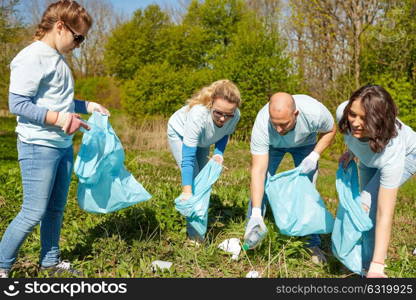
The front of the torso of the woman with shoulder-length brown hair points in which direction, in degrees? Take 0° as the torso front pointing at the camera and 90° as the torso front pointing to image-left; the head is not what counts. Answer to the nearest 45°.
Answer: approximately 45°

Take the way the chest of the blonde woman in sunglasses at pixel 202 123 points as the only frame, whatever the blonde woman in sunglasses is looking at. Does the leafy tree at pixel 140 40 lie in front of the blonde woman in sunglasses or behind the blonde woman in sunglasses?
behind

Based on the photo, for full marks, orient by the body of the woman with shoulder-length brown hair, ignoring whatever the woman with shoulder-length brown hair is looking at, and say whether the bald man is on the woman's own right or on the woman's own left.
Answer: on the woman's own right

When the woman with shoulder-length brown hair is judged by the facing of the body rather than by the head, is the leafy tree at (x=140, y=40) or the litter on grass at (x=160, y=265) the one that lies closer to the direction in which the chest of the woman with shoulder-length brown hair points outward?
the litter on grass

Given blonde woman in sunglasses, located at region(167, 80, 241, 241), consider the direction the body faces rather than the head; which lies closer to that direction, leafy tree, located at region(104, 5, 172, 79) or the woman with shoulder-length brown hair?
the woman with shoulder-length brown hair

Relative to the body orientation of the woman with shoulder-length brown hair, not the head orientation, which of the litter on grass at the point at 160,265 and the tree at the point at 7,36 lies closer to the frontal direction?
the litter on grass

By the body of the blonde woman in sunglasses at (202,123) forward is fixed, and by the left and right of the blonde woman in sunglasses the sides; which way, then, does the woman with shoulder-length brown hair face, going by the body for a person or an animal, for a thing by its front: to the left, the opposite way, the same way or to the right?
to the right

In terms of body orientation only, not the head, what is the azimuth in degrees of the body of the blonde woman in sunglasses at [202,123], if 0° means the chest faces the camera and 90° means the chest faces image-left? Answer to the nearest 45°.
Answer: approximately 315°

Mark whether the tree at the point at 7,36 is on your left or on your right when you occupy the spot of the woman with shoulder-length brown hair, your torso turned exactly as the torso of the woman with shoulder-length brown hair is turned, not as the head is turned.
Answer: on your right
